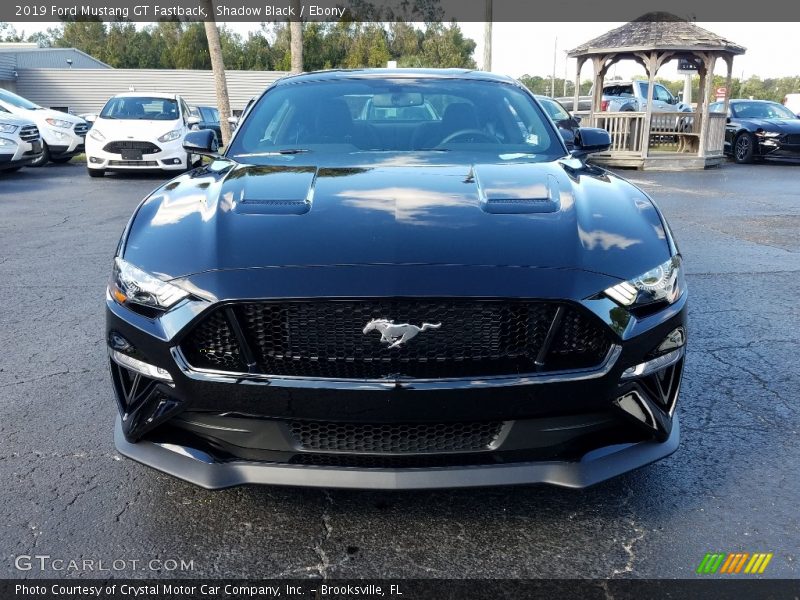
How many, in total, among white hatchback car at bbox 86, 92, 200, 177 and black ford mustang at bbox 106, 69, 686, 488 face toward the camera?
2

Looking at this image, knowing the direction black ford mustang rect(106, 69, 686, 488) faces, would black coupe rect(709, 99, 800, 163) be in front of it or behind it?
behind

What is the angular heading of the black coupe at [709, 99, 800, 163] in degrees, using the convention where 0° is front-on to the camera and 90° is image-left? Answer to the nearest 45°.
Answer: approximately 315°

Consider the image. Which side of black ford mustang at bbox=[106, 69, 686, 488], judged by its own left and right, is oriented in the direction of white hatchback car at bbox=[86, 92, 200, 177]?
back

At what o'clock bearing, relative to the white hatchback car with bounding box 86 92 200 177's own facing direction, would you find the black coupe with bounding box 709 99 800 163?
The black coupe is roughly at 9 o'clock from the white hatchback car.

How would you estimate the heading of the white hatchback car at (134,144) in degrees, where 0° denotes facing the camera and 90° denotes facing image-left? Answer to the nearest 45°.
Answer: approximately 0°

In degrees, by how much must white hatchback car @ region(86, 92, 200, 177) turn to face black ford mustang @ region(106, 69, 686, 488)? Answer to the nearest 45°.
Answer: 0° — it already faces it

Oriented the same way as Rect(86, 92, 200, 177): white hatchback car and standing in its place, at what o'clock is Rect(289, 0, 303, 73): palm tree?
The palm tree is roughly at 7 o'clock from the white hatchback car.
